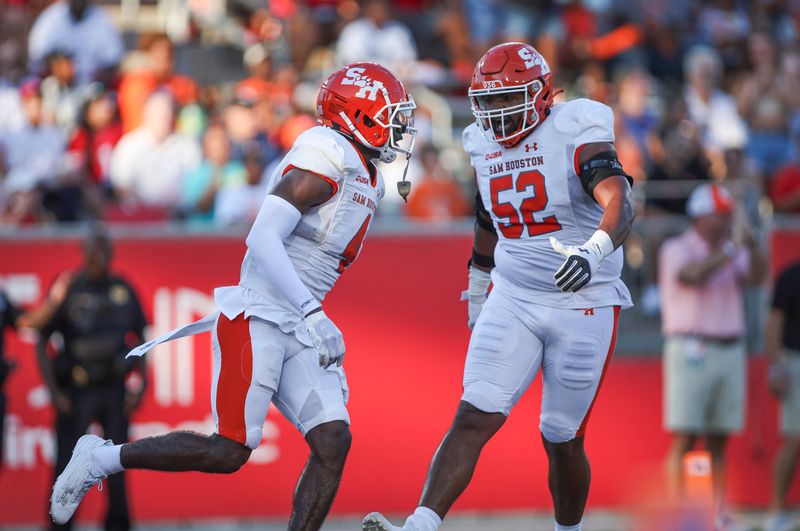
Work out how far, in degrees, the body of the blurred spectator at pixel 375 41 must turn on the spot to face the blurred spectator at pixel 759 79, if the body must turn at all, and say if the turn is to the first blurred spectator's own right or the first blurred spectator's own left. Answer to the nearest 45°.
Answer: approximately 90° to the first blurred spectator's own left

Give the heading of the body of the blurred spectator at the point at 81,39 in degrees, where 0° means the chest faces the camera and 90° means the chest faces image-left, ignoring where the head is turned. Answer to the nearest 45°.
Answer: approximately 0°

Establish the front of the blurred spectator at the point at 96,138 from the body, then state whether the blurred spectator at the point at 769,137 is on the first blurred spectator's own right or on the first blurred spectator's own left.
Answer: on the first blurred spectator's own left

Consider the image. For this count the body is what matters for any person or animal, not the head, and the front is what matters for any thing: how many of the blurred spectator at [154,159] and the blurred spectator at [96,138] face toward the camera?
2

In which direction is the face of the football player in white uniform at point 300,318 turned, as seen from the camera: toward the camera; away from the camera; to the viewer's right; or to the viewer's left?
to the viewer's right

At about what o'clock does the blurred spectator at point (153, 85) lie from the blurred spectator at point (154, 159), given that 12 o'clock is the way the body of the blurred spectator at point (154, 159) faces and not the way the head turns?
the blurred spectator at point (153, 85) is roughly at 6 o'clock from the blurred spectator at point (154, 159).

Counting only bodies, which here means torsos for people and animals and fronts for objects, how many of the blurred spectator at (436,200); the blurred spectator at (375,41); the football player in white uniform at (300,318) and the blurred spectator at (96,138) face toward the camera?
3

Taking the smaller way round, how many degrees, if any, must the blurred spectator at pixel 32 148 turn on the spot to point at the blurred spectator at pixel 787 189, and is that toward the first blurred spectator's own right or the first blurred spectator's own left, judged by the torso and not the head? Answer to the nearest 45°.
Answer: approximately 90° to the first blurred spectator's own left

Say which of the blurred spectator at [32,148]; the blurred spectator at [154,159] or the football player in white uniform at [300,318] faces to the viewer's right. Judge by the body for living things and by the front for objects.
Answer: the football player in white uniform
